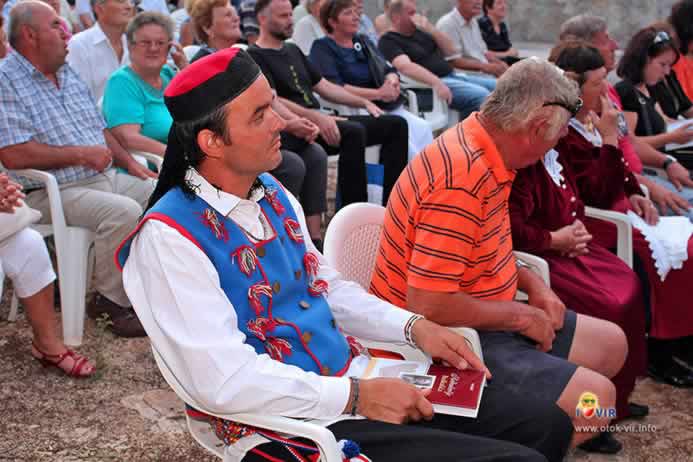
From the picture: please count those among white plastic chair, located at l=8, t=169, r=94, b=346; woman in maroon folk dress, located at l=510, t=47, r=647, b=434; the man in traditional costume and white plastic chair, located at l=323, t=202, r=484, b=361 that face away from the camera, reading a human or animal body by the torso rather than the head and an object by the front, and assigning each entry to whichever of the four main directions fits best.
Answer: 0

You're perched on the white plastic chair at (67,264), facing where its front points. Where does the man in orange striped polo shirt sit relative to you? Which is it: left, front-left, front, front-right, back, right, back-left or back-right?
front

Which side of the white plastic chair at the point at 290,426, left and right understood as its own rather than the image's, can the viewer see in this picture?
right

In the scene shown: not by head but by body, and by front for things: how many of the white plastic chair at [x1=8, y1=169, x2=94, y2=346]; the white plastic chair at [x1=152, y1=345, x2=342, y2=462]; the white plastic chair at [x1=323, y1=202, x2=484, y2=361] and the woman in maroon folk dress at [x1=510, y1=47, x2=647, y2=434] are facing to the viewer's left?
0

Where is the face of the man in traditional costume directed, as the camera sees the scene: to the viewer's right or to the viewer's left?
to the viewer's right

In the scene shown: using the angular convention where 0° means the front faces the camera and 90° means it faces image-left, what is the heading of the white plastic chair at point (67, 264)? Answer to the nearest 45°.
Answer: approximately 315°
